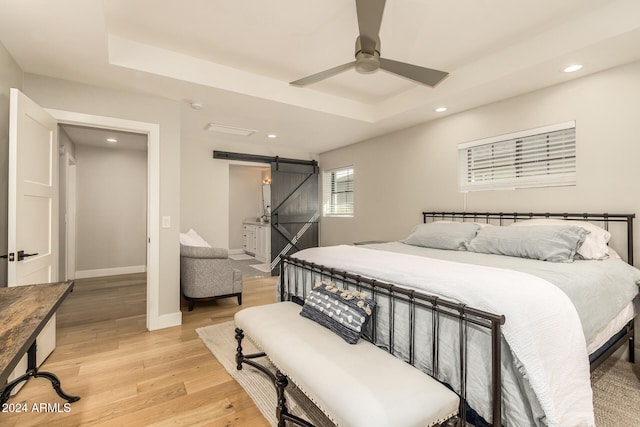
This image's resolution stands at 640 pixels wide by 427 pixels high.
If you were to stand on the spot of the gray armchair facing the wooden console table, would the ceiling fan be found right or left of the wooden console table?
left

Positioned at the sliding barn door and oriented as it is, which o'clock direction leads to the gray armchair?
The gray armchair is roughly at 1 o'clock from the sliding barn door.

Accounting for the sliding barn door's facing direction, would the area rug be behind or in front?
in front

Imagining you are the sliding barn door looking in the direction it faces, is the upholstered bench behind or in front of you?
in front

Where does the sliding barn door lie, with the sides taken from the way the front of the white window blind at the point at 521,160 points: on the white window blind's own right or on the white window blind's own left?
on the white window blind's own right

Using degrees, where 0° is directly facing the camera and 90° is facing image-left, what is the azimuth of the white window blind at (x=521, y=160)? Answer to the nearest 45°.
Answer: approximately 45°

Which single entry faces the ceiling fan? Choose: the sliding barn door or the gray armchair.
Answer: the sliding barn door
